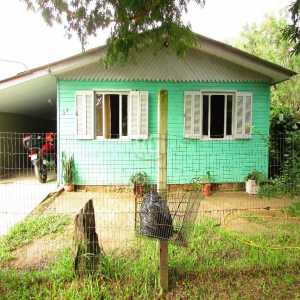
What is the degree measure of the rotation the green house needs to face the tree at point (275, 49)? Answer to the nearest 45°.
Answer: approximately 135° to its left

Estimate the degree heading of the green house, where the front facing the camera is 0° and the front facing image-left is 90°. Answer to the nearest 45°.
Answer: approximately 0°

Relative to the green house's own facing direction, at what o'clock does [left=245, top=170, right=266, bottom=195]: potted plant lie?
The potted plant is roughly at 9 o'clock from the green house.

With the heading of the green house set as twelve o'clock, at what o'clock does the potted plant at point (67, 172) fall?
The potted plant is roughly at 3 o'clock from the green house.
